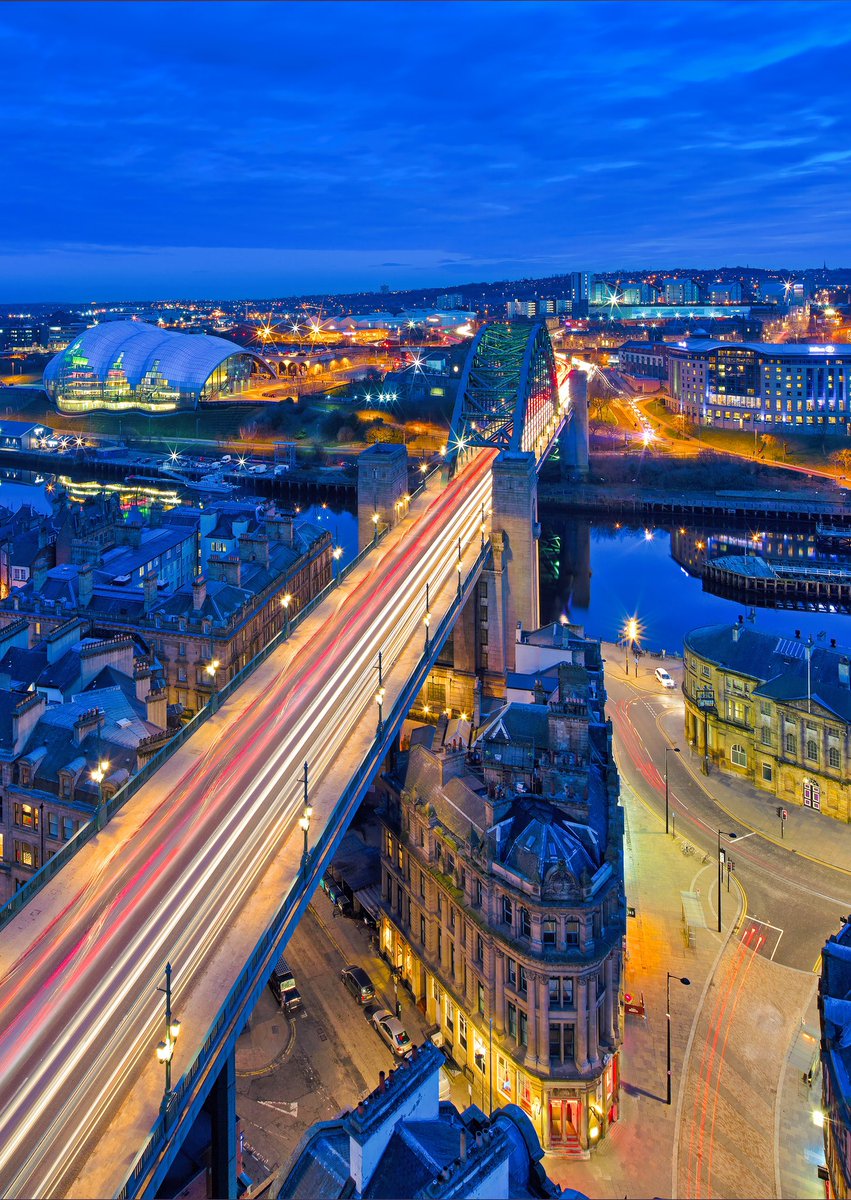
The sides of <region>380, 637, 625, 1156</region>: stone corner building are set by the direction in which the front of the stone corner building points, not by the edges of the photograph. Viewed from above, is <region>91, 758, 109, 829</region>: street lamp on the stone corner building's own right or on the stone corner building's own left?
on the stone corner building's own right

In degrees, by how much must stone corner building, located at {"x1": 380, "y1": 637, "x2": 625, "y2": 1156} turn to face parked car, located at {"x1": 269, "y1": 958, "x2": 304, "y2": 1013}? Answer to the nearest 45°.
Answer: approximately 90° to its right

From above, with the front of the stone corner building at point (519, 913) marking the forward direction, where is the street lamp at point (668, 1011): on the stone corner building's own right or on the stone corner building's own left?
on the stone corner building's own left

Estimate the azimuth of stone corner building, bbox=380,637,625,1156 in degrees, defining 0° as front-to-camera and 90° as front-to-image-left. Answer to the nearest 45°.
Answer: approximately 0°

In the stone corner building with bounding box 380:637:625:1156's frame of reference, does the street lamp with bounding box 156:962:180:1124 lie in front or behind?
in front

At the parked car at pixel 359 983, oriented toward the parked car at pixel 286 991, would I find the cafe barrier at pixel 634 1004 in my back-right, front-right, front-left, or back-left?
back-left

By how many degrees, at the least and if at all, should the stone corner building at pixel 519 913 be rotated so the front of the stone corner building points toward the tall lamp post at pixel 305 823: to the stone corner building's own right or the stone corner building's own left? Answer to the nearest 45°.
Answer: approximately 45° to the stone corner building's own right

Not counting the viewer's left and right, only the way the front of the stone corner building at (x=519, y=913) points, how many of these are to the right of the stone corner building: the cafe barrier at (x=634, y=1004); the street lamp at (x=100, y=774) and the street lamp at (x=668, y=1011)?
1
